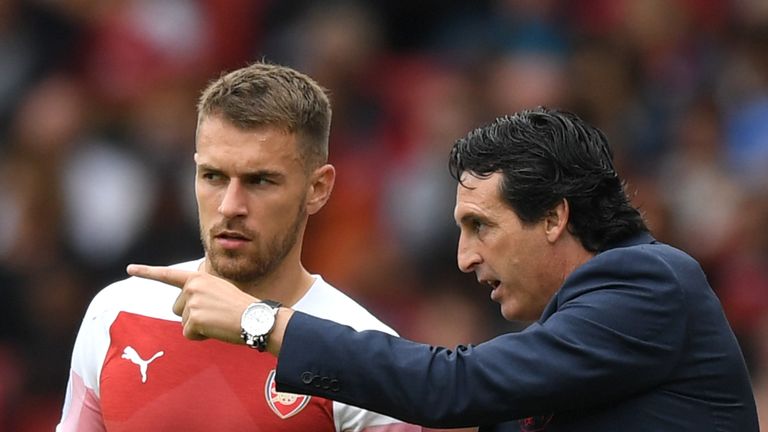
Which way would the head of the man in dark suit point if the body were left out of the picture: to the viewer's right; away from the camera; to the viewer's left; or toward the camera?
to the viewer's left

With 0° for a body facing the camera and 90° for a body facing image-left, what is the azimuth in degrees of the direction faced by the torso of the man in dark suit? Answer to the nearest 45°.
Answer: approximately 90°
